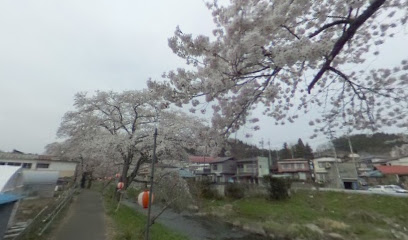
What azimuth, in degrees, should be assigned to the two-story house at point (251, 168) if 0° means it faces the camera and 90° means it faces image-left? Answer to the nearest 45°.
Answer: approximately 45°

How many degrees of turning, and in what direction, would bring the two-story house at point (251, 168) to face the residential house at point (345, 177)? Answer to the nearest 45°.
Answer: approximately 90° to its left

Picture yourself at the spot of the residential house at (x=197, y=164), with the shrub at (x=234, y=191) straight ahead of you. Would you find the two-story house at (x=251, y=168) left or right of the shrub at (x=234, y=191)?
left

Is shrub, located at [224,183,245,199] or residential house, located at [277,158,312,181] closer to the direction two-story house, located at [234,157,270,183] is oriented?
the shrub

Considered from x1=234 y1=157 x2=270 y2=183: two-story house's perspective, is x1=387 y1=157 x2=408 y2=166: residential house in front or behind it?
behind

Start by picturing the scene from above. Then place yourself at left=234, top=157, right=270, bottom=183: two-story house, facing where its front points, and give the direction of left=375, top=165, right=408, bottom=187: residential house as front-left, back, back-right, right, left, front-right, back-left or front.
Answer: back-left

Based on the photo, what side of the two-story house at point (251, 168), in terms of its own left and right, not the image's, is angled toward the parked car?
left

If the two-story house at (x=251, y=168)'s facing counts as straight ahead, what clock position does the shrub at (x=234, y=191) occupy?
The shrub is roughly at 11 o'clock from the two-story house.
